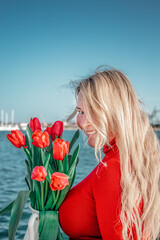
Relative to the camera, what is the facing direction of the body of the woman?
to the viewer's left
